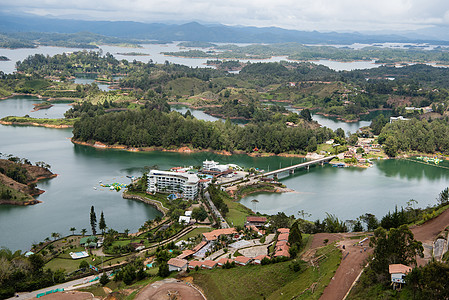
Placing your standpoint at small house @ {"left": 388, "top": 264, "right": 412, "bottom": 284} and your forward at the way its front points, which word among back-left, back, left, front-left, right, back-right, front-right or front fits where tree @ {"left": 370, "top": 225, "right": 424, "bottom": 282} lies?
back

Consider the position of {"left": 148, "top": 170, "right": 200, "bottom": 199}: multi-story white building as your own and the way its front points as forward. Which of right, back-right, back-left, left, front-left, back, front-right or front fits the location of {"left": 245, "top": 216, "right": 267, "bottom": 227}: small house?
left

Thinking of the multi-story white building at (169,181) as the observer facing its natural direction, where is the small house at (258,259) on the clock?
The small house is roughly at 10 o'clock from the multi-story white building.

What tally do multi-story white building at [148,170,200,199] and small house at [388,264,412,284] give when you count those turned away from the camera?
0

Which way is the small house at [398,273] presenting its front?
toward the camera

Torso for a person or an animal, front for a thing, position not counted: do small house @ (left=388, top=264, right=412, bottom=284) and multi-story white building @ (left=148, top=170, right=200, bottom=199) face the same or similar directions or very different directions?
same or similar directions

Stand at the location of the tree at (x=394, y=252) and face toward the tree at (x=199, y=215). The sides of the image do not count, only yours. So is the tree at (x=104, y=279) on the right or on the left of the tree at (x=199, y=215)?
left

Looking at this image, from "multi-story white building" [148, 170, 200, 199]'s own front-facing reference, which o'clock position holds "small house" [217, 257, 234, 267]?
The small house is roughly at 10 o'clock from the multi-story white building.

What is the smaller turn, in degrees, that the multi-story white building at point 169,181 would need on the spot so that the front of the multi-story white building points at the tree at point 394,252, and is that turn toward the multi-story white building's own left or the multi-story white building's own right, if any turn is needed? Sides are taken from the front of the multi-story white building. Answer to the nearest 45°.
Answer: approximately 45° to the multi-story white building's own left

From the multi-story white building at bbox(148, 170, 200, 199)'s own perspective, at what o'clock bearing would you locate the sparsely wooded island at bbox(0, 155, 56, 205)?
The sparsely wooded island is roughly at 2 o'clock from the multi-story white building.

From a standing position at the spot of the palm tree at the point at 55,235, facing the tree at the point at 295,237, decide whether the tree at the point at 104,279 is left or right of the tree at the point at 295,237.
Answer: right
